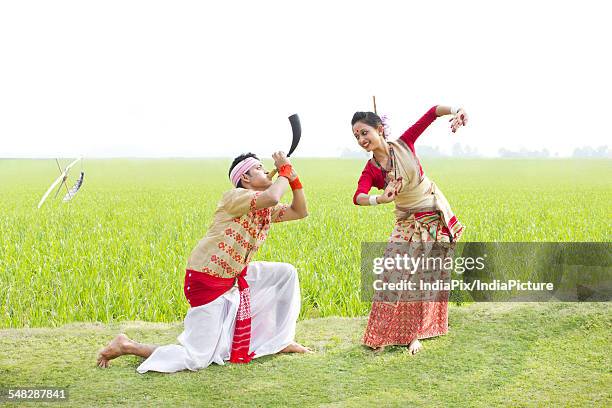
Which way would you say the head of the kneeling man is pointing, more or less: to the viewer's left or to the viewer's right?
to the viewer's right

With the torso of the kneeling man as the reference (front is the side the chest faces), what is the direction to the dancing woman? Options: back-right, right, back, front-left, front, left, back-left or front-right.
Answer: front

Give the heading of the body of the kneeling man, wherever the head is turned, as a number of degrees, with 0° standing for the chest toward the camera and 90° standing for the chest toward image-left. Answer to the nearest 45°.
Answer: approximately 270°
